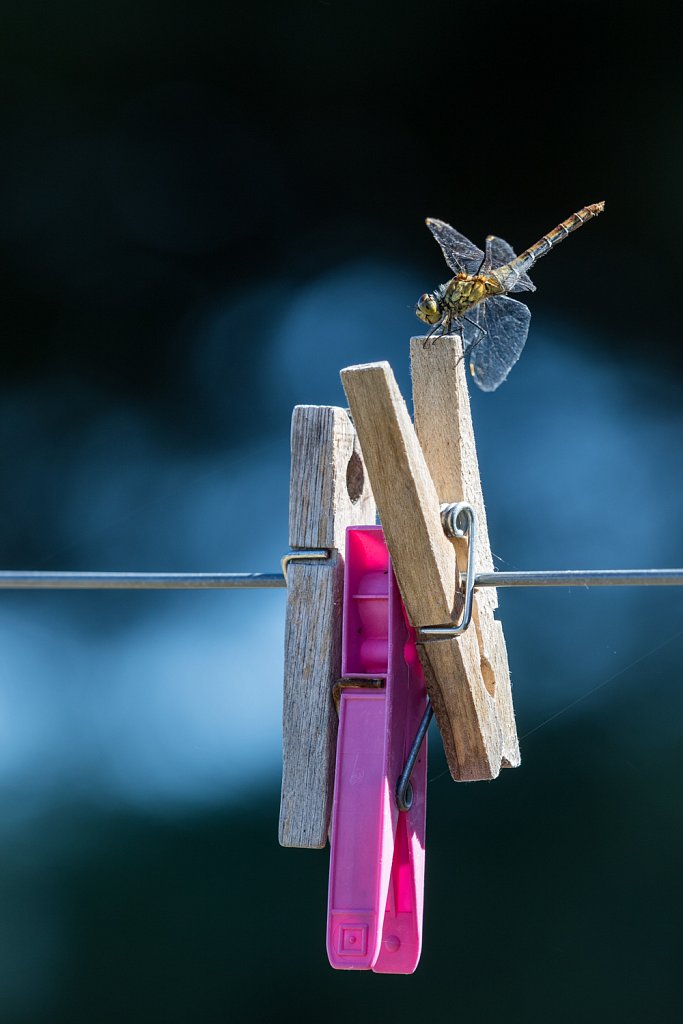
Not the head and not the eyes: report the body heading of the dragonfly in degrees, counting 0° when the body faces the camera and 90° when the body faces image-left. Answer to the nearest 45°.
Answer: approximately 90°
